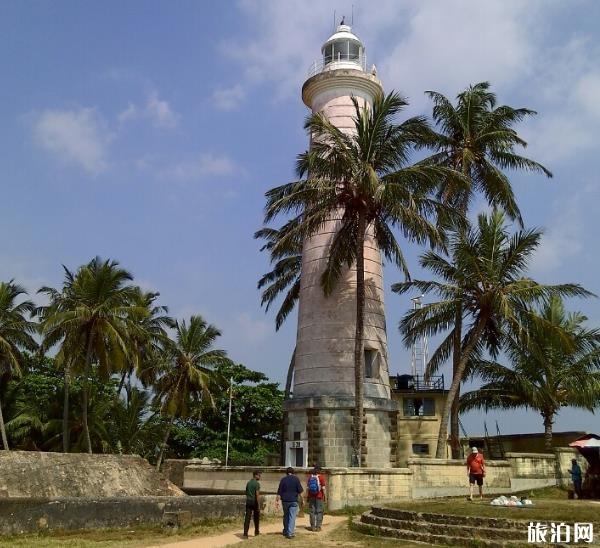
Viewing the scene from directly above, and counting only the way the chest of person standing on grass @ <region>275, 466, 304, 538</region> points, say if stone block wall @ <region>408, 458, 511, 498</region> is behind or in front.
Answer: in front

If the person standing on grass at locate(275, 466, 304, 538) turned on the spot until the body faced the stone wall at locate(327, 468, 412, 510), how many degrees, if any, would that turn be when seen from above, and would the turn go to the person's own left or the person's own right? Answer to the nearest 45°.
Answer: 0° — they already face it

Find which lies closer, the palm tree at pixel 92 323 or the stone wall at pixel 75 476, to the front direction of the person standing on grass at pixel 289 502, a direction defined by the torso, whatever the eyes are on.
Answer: the palm tree

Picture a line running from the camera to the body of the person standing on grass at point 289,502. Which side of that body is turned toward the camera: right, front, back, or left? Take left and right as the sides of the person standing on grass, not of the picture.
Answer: back

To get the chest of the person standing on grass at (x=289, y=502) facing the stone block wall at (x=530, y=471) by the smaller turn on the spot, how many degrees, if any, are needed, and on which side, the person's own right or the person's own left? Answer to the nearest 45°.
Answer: approximately 45° to the person's own right

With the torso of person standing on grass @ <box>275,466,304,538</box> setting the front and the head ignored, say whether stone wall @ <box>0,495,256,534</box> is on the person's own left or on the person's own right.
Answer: on the person's own left

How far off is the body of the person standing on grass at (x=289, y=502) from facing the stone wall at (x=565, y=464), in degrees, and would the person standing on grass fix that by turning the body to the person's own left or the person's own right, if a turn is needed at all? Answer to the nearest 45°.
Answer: approximately 45° to the person's own right

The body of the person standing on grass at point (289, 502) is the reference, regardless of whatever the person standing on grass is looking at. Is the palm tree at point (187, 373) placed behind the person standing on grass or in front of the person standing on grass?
in front

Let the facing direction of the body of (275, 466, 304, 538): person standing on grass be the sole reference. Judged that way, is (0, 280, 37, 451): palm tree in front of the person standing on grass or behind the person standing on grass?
in front

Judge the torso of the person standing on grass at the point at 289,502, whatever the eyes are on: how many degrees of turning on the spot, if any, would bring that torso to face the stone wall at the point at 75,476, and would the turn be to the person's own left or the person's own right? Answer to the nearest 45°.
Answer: approximately 45° to the person's own left

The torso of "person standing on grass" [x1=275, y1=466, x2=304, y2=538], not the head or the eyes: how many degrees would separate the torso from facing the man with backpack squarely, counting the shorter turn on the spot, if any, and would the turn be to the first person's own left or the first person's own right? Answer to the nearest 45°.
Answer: approximately 45° to the first person's own right

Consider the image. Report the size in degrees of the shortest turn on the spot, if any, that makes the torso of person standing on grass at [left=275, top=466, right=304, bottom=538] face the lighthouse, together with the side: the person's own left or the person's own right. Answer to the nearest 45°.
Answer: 0° — they already face it
